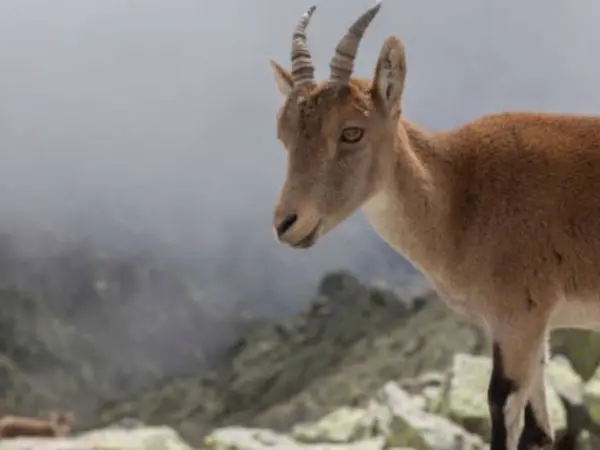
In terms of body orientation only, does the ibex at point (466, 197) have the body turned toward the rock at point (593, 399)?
no

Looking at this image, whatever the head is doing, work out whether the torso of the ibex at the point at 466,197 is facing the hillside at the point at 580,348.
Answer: no

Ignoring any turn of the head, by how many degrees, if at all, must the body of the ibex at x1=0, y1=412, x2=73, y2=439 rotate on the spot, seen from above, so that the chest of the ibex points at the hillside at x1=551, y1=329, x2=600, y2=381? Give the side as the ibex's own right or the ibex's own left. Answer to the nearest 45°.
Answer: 0° — it already faces it

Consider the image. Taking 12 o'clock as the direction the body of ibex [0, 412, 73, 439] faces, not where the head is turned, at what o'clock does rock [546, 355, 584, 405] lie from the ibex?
The rock is roughly at 1 o'clock from the ibex.

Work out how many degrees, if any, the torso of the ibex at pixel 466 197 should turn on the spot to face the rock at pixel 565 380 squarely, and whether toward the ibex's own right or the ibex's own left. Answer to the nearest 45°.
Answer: approximately 90° to the ibex's own right

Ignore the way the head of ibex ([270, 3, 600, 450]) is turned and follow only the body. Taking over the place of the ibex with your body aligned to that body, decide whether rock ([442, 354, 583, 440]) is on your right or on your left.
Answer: on your right

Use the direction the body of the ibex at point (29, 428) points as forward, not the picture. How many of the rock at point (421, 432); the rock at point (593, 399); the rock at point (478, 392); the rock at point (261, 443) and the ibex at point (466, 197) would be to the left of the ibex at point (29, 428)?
0

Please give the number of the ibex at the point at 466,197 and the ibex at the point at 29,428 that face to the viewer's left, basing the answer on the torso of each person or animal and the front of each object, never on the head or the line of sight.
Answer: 1

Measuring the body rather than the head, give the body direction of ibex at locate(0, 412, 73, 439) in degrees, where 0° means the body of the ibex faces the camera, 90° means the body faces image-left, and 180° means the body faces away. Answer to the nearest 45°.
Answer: approximately 270°

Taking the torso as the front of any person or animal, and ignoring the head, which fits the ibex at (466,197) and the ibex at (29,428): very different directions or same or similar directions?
very different directions

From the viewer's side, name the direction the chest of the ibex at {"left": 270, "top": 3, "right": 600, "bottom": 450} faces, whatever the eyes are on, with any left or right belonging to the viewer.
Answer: facing to the left of the viewer

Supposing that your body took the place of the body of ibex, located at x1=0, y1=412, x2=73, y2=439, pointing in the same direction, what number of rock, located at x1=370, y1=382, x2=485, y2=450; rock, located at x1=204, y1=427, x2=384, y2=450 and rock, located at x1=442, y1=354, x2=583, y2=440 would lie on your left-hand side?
0

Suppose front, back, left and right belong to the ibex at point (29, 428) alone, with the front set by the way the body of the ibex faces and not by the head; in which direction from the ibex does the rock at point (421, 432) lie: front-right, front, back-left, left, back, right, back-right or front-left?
front-right

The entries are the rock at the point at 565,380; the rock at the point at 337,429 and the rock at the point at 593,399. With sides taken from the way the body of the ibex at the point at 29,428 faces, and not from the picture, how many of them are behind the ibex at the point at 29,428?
0
